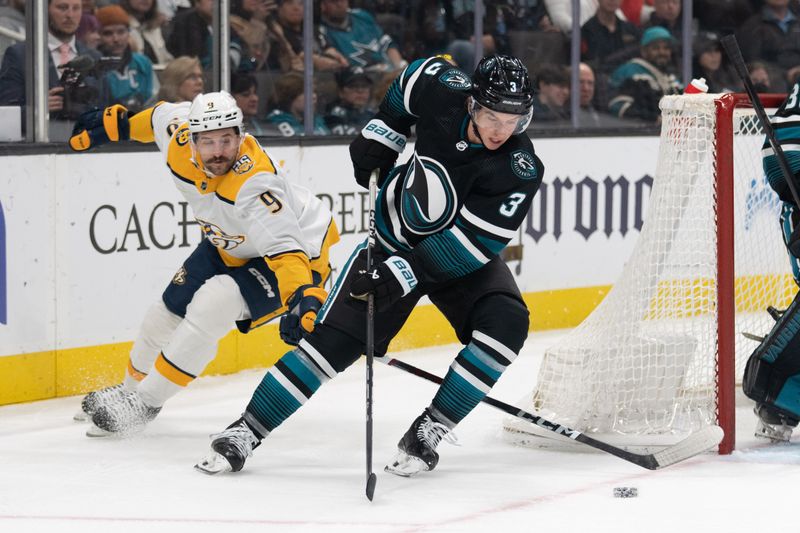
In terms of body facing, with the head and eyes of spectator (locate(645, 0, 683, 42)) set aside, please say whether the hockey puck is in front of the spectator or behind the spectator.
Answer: in front

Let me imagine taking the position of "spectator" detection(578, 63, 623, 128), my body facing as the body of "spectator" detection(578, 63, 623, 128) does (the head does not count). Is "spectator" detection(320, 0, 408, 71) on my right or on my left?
on my right

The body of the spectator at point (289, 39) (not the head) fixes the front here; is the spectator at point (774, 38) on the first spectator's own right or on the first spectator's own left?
on the first spectator's own left

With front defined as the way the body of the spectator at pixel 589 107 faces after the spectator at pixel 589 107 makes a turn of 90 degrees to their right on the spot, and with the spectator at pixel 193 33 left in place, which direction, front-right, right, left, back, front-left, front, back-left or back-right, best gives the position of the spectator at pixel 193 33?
front-left

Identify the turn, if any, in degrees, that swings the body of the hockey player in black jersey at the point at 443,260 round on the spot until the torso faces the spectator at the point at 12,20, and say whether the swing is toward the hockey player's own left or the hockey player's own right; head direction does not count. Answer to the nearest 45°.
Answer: approximately 90° to the hockey player's own right
